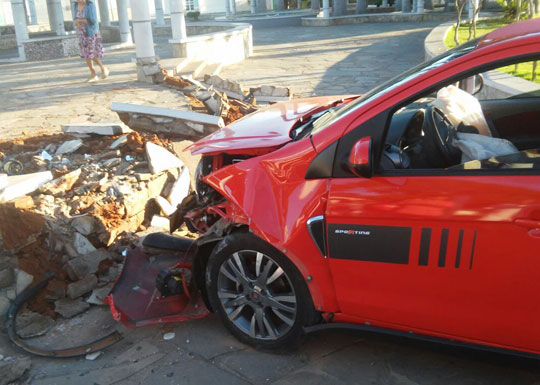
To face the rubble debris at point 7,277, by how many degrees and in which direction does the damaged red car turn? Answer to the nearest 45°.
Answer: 0° — it already faces it

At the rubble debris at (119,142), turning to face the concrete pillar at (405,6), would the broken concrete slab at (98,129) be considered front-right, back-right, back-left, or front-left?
front-left

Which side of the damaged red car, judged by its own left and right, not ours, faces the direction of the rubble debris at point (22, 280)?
front

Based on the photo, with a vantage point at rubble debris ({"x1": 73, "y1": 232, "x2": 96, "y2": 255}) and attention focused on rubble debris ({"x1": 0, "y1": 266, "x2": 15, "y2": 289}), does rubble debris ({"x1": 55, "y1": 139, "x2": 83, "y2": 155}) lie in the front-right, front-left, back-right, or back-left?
back-right

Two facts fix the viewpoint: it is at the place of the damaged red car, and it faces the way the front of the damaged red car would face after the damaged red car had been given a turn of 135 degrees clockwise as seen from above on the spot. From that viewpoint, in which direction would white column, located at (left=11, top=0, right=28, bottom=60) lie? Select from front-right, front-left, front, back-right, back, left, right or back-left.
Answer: left

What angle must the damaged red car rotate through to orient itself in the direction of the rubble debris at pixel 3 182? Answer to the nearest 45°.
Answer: approximately 45° to its right

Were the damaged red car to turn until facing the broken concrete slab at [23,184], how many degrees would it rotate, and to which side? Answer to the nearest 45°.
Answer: approximately 45° to its right

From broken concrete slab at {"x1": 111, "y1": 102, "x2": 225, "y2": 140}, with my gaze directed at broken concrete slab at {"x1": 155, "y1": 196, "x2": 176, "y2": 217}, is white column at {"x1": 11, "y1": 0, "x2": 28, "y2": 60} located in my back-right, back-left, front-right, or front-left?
back-right

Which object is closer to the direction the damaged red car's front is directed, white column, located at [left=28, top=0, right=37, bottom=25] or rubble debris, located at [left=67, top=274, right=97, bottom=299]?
the rubble debris

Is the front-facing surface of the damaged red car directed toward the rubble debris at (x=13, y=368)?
no

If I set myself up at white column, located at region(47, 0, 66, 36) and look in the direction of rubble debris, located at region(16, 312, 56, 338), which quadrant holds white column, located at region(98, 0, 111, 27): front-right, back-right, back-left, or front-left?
back-left

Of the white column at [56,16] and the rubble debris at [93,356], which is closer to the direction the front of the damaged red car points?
the rubble debris

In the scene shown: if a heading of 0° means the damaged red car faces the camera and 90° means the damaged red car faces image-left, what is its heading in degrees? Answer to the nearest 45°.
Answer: approximately 90°

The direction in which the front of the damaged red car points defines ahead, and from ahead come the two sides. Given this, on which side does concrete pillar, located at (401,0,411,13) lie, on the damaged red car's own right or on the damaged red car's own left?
on the damaged red car's own right

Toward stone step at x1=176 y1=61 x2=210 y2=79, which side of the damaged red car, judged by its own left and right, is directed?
right

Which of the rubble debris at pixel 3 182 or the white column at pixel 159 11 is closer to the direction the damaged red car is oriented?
the rubble debris

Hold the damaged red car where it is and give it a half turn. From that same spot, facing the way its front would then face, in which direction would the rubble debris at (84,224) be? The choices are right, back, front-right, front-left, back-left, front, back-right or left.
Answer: back-left

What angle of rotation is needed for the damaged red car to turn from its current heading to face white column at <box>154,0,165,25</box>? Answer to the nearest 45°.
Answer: approximately 90° to its right
